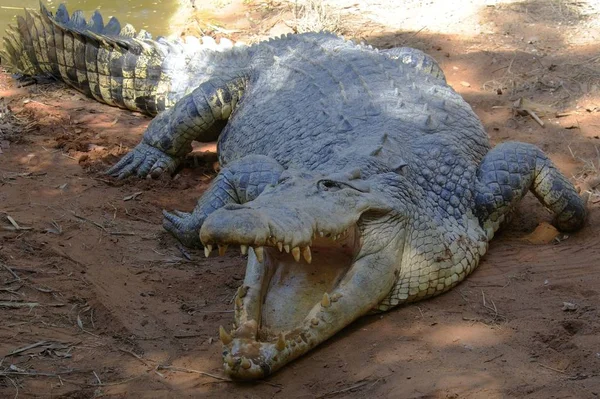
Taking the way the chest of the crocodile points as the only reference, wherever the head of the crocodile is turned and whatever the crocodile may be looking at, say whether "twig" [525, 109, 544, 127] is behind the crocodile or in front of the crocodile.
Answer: behind

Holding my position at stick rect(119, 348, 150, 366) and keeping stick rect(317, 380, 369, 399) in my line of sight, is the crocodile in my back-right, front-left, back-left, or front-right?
front-left

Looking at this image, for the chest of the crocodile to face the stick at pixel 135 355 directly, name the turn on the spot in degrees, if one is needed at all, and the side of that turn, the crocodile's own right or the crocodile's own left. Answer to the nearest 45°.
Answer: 0° — it already faces it

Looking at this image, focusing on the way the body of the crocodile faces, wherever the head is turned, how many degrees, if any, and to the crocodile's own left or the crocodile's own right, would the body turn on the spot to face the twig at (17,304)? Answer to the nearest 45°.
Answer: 0° — it already faces it

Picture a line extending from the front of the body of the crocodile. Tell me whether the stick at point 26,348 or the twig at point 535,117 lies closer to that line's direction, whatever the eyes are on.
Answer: the stick

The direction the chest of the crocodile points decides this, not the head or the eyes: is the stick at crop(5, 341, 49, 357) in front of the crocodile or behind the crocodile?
in front

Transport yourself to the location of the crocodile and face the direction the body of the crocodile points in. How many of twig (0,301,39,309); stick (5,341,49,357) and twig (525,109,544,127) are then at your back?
1

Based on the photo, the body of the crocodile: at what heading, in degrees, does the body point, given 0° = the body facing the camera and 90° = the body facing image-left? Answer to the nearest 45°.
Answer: approximately 45°

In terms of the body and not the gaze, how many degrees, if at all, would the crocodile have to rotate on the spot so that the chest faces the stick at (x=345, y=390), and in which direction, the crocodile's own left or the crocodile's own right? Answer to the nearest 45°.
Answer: approximately 45° to the crocodile's own left

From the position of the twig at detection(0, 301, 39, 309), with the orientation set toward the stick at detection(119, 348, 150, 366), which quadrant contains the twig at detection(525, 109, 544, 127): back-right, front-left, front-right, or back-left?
front-left
